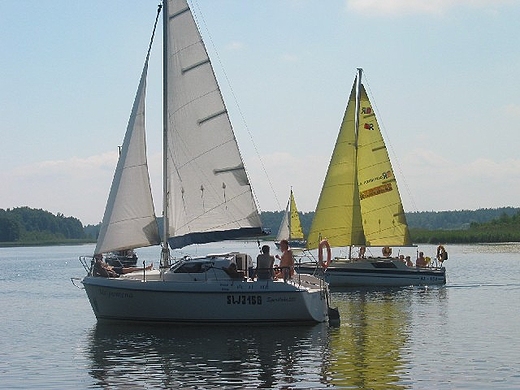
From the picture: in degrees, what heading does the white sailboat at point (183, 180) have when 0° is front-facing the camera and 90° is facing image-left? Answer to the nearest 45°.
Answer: approximately 90°

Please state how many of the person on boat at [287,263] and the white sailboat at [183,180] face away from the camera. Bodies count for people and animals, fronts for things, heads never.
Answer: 0

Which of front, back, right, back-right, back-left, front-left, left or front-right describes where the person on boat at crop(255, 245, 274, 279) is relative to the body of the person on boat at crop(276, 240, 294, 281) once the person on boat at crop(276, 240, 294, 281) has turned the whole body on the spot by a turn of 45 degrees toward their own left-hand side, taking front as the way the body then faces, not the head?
front-right

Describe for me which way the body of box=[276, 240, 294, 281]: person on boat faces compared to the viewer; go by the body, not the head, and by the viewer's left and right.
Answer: facing the viewer and to the left of the viewer
